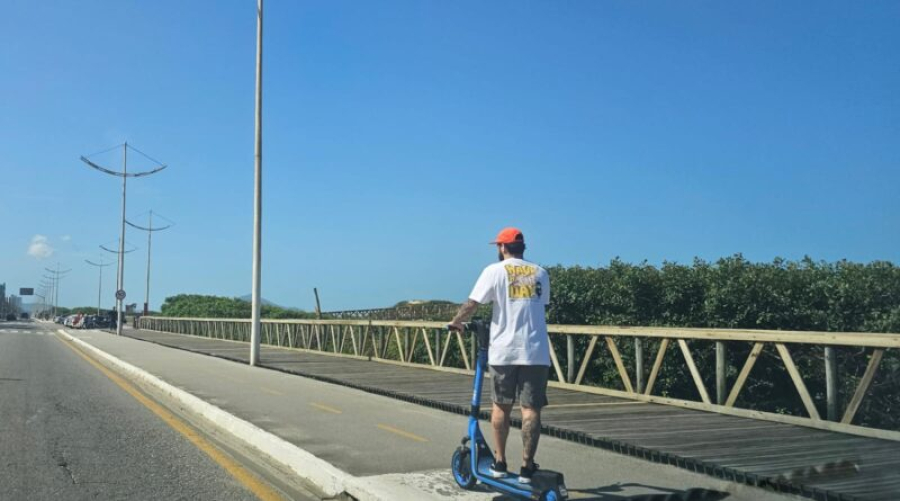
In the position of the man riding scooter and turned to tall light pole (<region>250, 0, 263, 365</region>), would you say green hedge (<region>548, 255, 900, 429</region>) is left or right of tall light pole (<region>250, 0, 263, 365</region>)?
right

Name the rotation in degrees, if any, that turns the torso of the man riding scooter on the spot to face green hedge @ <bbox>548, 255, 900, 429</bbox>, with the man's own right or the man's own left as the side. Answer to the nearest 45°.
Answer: approximately 90° to the man's own right

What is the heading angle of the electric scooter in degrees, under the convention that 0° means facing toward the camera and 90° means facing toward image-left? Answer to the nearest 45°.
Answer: approximately 135°

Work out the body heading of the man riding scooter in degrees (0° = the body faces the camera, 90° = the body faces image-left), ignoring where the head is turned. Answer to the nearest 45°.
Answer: approximately 135°

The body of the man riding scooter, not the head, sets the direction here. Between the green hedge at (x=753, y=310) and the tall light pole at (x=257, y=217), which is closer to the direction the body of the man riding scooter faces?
the tall light pole

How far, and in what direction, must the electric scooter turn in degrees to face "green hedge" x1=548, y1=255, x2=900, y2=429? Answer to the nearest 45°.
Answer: approximately 90° to its right

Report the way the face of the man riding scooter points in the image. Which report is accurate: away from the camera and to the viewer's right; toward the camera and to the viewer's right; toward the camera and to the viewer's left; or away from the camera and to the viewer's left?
away from the camera and to the viewer's left
